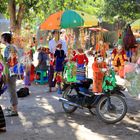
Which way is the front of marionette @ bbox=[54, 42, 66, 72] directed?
toward the camera

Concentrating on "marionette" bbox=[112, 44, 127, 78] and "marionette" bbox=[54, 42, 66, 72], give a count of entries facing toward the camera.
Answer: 2

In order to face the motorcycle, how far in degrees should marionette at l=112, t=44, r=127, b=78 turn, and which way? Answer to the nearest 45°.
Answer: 0° — it already faces it

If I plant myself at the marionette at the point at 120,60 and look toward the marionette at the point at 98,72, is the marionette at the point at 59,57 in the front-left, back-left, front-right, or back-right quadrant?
front-right

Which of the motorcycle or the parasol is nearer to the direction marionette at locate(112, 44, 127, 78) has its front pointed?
the motorcycle

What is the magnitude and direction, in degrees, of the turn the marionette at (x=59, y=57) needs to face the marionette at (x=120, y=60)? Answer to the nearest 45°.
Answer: approximately 135° to its left

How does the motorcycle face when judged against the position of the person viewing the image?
facing the viewer and to the right of the viewer

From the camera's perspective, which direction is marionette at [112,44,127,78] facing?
toward the camera

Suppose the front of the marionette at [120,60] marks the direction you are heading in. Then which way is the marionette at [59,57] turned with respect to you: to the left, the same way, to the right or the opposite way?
the same way

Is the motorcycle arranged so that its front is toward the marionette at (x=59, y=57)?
no

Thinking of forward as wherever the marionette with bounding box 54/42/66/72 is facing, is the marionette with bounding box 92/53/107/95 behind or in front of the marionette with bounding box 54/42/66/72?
in front
